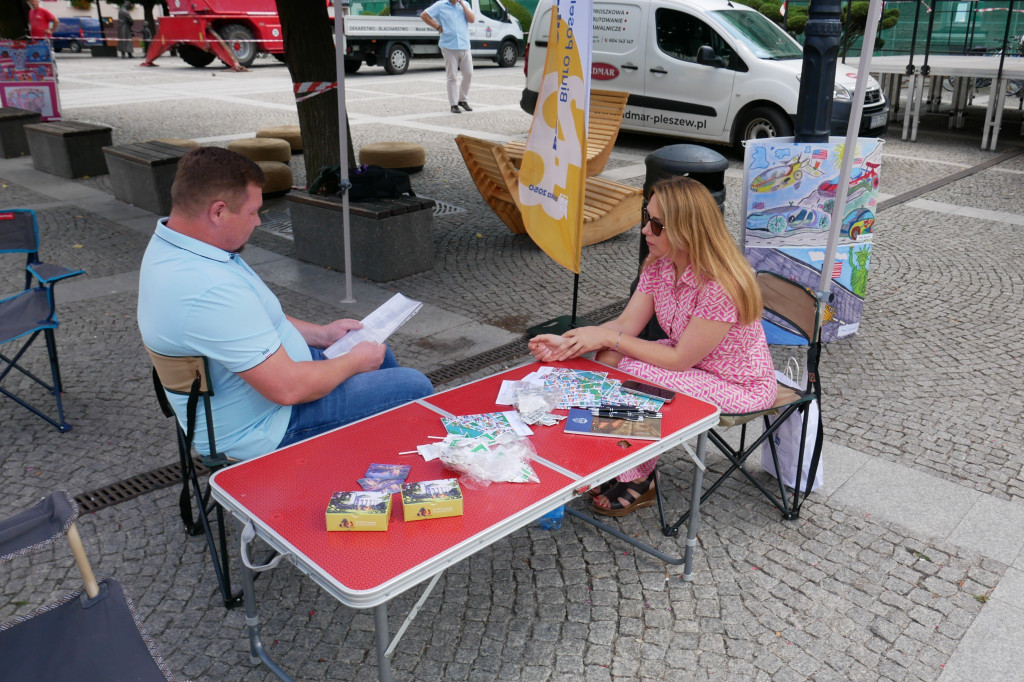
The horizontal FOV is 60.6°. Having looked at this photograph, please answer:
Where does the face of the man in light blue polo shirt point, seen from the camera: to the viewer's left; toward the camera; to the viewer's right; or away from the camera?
to the viewer's right

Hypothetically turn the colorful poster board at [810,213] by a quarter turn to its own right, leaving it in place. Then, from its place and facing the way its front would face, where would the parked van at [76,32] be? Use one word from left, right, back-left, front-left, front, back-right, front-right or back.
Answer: front-right

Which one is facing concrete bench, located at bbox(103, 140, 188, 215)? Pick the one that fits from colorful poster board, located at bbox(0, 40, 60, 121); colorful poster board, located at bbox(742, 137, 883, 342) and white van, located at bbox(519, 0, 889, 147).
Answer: colorful poster board, located at bbox(0, 40, 60, 121)

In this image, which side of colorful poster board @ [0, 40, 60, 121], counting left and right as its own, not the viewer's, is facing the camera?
front

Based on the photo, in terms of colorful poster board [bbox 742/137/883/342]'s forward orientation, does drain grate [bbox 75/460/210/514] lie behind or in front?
in front

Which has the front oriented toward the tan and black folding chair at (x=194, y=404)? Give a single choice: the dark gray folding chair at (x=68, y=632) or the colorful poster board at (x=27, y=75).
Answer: the colorful poster board

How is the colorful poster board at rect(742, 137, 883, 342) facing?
toward the camera

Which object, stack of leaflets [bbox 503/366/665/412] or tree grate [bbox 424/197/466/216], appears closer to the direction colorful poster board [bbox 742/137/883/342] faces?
the stack of leaflets

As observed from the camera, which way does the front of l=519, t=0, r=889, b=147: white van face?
facing the viewer and to the right of the viewer

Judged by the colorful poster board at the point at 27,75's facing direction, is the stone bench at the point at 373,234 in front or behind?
in front

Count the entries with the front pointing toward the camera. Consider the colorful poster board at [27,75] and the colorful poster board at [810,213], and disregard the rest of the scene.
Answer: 2

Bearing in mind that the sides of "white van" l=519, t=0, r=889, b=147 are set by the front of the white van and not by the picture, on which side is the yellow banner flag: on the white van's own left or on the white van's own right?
on the white van's own right

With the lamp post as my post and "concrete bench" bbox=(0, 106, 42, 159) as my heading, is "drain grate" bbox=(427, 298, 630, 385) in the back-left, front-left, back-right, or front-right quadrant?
front-left

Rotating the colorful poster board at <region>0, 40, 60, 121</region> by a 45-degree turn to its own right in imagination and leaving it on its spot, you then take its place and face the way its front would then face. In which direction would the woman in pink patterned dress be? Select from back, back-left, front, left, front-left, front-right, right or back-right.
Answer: front-left

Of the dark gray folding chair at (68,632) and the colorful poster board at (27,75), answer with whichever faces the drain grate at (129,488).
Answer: the colorful poster board

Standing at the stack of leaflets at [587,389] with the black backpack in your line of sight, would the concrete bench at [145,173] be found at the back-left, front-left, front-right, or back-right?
front-left
